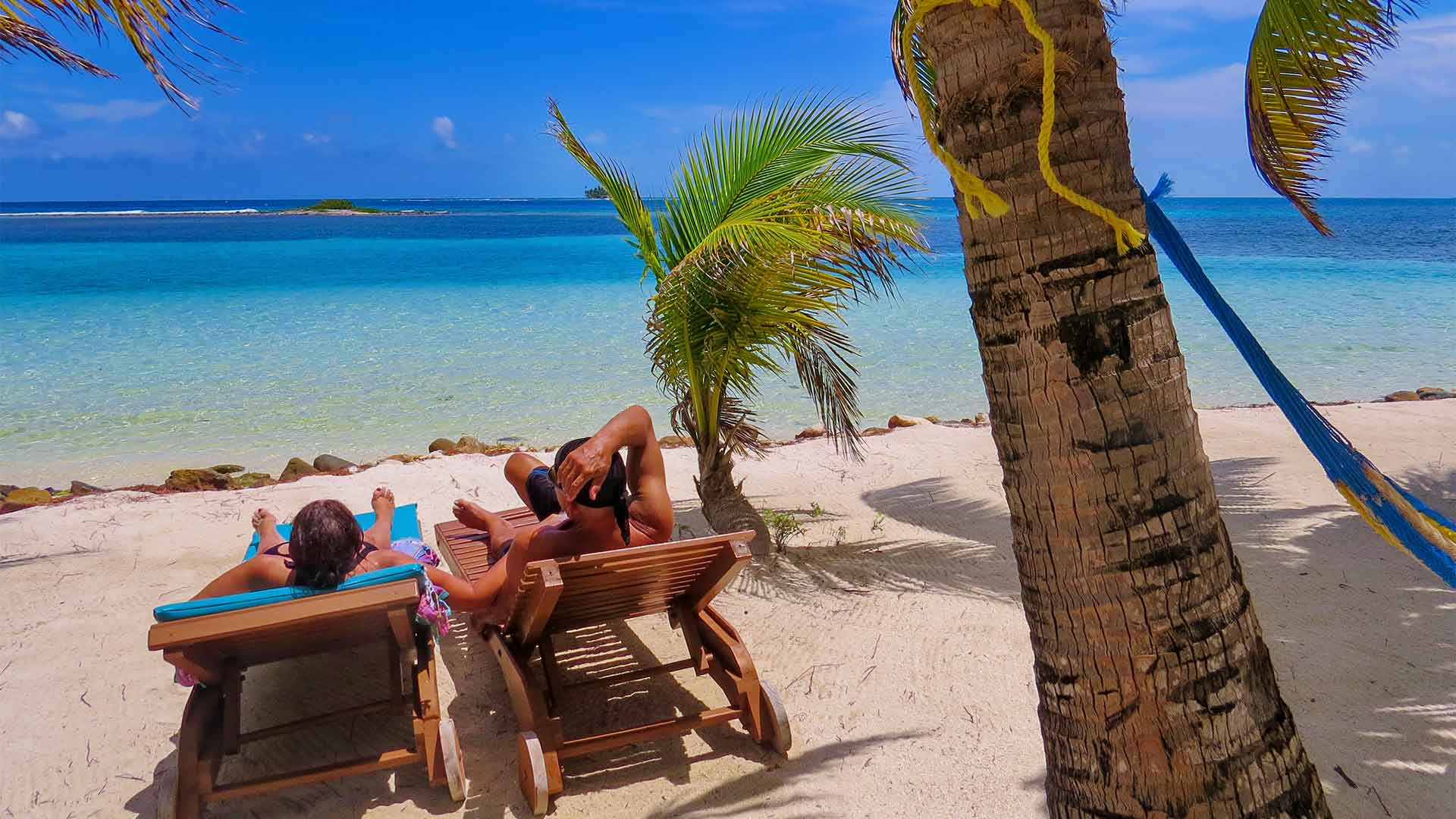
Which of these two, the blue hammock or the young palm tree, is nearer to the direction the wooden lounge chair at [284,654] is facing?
the young palm tree

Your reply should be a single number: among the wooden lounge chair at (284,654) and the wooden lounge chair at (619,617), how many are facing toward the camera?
0

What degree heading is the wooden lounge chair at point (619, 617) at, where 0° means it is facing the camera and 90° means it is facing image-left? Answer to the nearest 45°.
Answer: approximately 135°

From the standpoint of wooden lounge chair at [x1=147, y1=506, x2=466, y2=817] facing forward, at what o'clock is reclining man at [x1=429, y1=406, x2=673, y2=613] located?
The reclining man is roughly at 3 o'clock from the wooden lounge chair.

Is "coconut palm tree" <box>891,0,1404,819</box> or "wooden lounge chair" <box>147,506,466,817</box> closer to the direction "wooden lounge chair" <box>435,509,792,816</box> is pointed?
the wooden lounge chair

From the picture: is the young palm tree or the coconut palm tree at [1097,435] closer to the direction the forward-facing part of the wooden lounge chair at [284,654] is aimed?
the young palm tree

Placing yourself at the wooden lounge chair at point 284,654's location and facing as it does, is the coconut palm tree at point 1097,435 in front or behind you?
behind

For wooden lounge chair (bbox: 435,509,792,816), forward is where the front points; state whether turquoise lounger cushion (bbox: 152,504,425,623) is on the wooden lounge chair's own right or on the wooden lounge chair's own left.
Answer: on the wooden lounge chair's own left

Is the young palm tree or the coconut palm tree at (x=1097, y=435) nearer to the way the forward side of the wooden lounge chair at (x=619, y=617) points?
the young palm tree

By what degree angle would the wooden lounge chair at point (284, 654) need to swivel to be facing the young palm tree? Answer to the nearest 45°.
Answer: approximately 90° to its right

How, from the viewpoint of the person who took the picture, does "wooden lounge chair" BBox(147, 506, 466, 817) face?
facing away from the viewer
